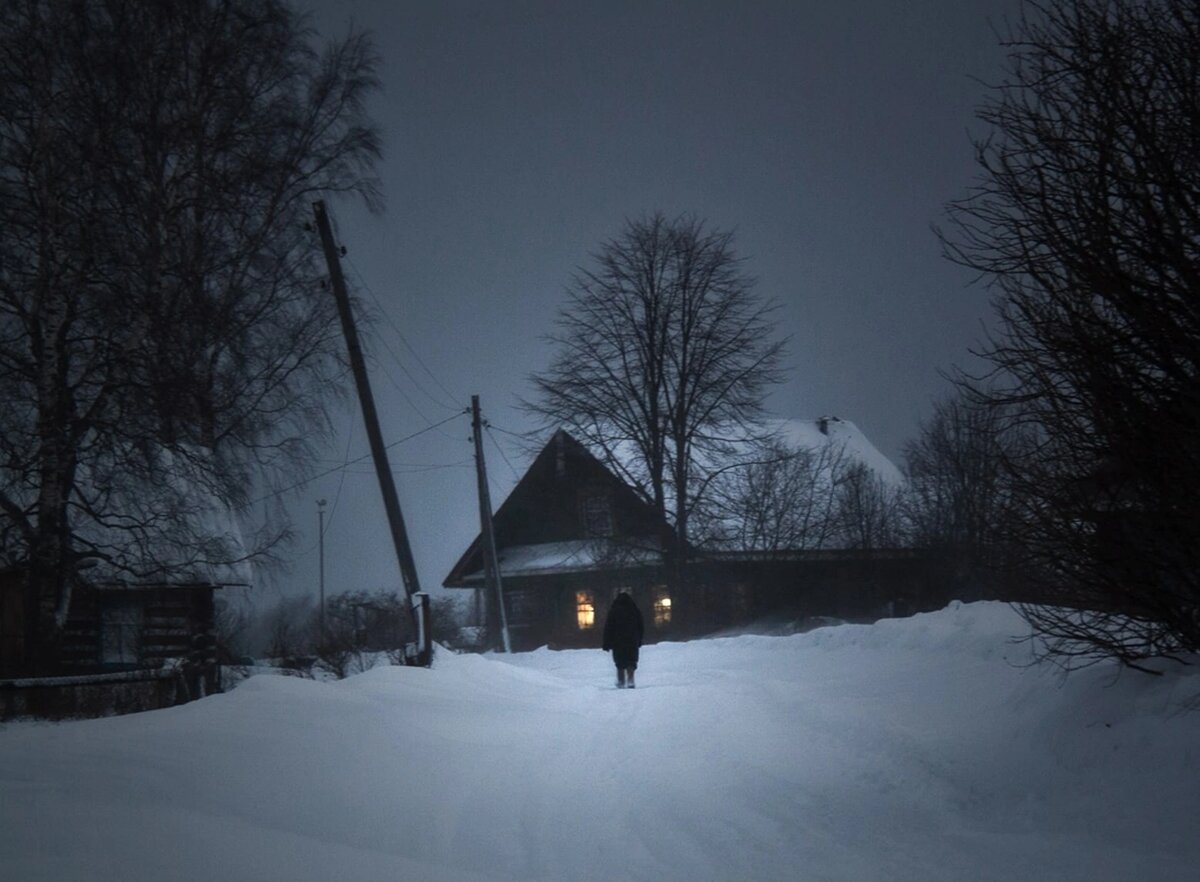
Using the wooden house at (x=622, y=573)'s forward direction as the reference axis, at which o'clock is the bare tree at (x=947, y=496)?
The bare tree is roughly at 9 o'clock from the wooden house.

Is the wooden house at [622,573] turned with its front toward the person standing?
yes

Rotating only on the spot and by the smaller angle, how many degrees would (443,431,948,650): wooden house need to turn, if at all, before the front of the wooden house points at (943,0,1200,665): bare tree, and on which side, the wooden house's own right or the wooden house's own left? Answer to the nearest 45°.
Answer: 0° — it already faces it

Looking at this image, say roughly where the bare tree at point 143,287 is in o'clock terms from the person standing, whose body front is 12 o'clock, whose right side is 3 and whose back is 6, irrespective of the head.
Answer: The bare tree is roughly at 8 o'clock from the person standing.

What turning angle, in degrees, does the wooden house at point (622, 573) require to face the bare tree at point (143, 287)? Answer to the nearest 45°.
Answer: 0° — it already faces it

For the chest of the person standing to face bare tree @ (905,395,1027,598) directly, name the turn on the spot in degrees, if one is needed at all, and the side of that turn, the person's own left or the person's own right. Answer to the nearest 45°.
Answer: approximately 45° to the person's own right

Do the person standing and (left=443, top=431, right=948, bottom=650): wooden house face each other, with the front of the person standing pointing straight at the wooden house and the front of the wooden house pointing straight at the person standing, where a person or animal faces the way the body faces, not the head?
yes

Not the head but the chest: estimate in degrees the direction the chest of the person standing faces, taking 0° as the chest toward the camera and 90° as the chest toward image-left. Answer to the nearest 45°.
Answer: approximately 180°

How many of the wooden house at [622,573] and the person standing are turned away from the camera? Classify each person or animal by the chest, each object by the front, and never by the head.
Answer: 1

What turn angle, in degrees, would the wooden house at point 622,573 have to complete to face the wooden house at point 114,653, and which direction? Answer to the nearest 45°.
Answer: approximately 45° to its right
